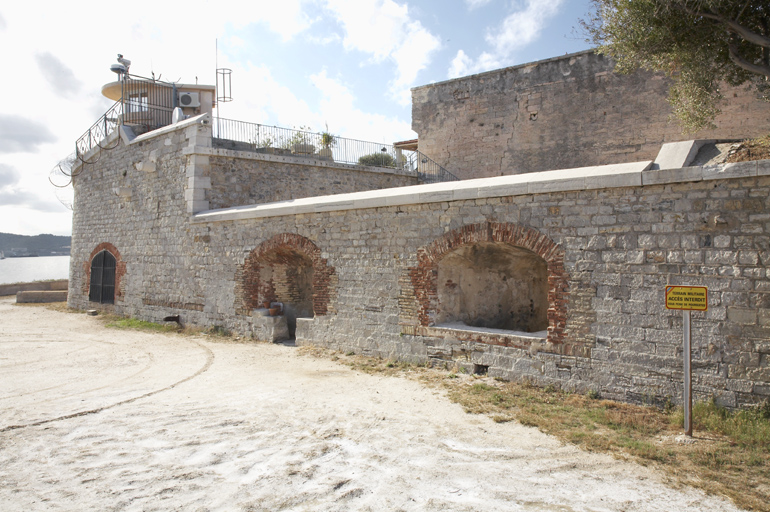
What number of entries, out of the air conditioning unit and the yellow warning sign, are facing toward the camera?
2

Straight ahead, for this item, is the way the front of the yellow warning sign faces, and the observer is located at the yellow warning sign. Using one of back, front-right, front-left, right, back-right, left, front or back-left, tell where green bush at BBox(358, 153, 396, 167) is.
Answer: back-right

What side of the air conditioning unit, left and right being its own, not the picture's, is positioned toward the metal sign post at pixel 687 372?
front

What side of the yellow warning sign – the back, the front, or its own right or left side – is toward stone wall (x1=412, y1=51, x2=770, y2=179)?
back

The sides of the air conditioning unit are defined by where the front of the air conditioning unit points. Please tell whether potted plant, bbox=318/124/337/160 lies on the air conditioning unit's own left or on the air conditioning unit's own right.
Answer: on the air conditioning unit's own left

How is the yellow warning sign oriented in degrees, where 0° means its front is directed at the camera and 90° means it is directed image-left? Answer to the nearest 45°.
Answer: approximately 0°

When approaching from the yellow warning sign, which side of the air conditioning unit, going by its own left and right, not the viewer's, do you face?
front

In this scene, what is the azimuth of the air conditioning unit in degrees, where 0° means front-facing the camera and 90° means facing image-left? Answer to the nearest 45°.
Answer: approximately 0°

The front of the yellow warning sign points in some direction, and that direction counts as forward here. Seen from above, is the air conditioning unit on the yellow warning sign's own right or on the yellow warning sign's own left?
on the yellow warning sign's own right

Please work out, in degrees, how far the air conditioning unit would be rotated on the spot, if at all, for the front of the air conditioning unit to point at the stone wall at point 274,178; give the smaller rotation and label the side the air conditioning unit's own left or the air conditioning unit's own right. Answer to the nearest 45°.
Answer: approximately 45° to the air conditioning unit's own left
